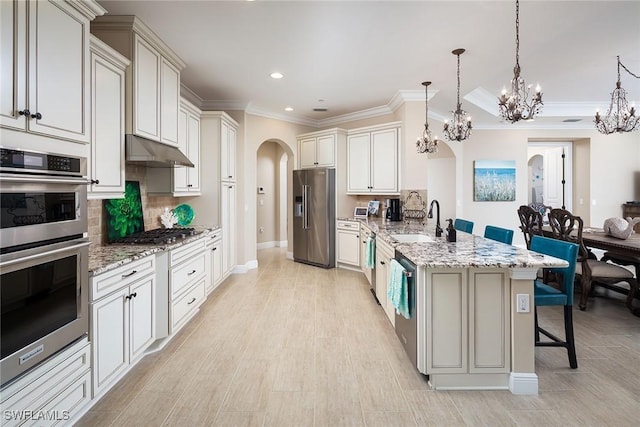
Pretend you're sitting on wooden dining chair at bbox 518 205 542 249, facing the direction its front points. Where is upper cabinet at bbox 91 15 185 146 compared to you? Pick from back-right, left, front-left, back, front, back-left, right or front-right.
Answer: back

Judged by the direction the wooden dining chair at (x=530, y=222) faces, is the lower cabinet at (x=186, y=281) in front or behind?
behind

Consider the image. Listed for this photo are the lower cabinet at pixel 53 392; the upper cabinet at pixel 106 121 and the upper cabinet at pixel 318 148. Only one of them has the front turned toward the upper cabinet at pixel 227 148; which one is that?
the upper cabinet at pixel 318 148

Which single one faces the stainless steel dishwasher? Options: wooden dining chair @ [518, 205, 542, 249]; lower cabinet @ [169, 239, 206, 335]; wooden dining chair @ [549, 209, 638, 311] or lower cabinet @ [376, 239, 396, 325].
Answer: lower cabinet @ [169, 239, 206, 335]

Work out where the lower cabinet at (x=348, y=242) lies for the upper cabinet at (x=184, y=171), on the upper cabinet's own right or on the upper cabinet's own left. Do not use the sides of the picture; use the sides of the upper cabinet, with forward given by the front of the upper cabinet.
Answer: on the upper cabinet's own left

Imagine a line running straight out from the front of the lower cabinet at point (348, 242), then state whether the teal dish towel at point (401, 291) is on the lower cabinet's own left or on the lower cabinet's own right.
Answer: on the lower cabinet's own left

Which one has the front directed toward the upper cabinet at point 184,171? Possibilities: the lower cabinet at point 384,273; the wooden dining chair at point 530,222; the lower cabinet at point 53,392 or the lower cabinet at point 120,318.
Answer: the lower cabinet at point 384,273

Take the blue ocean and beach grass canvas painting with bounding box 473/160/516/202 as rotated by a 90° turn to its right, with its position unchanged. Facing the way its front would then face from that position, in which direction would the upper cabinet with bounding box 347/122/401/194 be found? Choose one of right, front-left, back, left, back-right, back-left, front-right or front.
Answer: front

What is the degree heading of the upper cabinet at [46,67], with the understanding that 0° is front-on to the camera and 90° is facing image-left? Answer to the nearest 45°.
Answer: approximately 315°
